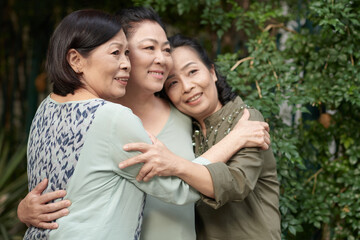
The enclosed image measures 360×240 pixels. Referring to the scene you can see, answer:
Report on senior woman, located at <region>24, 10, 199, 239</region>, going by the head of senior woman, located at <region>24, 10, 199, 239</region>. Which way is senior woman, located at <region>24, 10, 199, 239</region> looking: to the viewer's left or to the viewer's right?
to the viewer's right

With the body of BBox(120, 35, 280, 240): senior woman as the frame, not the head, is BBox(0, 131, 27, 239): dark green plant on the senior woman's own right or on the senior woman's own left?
on the senior woman's own right

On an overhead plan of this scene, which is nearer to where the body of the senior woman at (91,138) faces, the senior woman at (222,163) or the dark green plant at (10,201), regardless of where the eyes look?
the senior woman

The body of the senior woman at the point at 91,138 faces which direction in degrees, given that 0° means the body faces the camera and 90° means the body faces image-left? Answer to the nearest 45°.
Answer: approximately 225°

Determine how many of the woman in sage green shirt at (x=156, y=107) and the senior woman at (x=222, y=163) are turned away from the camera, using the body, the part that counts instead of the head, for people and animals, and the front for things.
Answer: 0

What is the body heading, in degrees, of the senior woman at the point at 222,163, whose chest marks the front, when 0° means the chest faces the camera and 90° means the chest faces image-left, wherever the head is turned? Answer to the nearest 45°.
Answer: approximately 45°

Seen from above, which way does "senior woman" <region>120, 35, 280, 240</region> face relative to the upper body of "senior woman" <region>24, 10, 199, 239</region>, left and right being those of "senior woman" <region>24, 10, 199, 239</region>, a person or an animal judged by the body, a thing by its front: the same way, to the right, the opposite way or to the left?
the opposite way

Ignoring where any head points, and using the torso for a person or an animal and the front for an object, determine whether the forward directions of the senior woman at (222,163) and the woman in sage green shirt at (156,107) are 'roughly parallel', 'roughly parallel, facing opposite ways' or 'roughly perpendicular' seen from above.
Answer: roughly perpendicular
